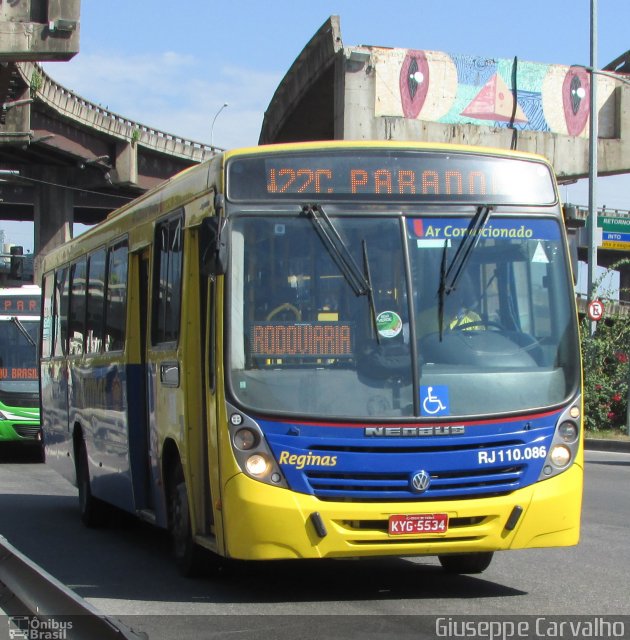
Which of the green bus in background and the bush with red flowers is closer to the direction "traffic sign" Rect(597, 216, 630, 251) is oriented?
the bush with red flowers

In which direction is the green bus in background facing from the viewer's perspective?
toward the camera

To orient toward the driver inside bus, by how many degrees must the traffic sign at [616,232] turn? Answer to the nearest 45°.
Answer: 0° — it already faces them

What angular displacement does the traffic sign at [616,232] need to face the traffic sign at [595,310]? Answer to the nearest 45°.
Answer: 0° — it already faces it

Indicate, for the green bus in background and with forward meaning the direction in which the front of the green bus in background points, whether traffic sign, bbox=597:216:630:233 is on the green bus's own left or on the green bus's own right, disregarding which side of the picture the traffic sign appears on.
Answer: on the green bus's own left

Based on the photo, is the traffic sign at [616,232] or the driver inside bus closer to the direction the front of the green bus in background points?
the driver inside bus

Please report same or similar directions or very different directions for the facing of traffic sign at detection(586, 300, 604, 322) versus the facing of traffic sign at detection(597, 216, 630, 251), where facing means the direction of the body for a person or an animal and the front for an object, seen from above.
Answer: same or similar directions

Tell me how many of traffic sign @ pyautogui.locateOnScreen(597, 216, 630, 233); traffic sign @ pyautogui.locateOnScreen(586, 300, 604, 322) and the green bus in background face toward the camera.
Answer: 3

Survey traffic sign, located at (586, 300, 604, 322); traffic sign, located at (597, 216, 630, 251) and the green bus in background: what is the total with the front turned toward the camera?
3

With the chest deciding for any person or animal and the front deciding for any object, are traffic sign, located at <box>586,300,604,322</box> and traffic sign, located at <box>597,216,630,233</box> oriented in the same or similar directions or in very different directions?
same or similar directions

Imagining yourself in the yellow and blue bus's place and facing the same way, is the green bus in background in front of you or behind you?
behind

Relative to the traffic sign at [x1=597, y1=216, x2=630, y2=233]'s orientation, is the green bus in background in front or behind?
in front

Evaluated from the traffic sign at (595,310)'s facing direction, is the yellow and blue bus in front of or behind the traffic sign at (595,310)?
in front

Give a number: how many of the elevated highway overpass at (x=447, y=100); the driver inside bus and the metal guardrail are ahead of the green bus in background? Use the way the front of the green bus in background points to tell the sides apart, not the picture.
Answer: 2

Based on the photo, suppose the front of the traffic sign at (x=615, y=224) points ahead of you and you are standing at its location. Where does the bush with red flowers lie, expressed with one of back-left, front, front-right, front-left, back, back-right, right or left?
front

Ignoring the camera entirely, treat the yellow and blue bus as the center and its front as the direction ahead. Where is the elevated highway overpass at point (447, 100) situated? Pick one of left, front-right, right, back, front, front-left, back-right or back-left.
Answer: back-left
